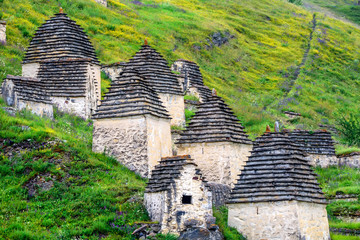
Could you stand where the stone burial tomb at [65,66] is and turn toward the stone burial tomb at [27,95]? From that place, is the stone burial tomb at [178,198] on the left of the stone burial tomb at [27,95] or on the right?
left

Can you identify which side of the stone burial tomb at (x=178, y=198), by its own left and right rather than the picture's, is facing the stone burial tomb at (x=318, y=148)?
left

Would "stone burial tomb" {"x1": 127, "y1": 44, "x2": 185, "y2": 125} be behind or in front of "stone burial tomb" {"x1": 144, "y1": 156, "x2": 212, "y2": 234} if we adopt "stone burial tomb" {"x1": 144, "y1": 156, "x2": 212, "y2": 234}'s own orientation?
behind

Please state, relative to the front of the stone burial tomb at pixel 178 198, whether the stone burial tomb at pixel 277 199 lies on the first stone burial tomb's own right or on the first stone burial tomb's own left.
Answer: on the first stone burial tomb's own left

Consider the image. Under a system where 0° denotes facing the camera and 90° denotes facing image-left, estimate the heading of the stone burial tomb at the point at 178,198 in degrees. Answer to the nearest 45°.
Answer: approximately 315°

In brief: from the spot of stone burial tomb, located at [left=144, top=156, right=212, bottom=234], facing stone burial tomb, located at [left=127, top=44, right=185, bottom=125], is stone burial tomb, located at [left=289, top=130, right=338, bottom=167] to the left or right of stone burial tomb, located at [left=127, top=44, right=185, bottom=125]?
right

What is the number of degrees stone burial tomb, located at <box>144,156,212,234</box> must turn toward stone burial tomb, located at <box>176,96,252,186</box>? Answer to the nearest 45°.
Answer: approximately 135° to its left

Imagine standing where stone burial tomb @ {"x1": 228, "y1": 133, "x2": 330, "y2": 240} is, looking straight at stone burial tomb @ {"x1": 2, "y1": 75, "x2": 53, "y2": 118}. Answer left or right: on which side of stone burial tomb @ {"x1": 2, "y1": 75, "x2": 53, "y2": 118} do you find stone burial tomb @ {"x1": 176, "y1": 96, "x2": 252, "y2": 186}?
right

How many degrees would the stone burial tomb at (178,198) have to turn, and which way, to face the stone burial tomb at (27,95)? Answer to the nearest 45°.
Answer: approximately 180°

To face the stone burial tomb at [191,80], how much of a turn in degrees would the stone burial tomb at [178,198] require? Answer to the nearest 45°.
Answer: approximately 135° to its left

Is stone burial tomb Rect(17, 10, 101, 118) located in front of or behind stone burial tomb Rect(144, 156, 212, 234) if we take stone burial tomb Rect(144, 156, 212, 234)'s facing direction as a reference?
behind
